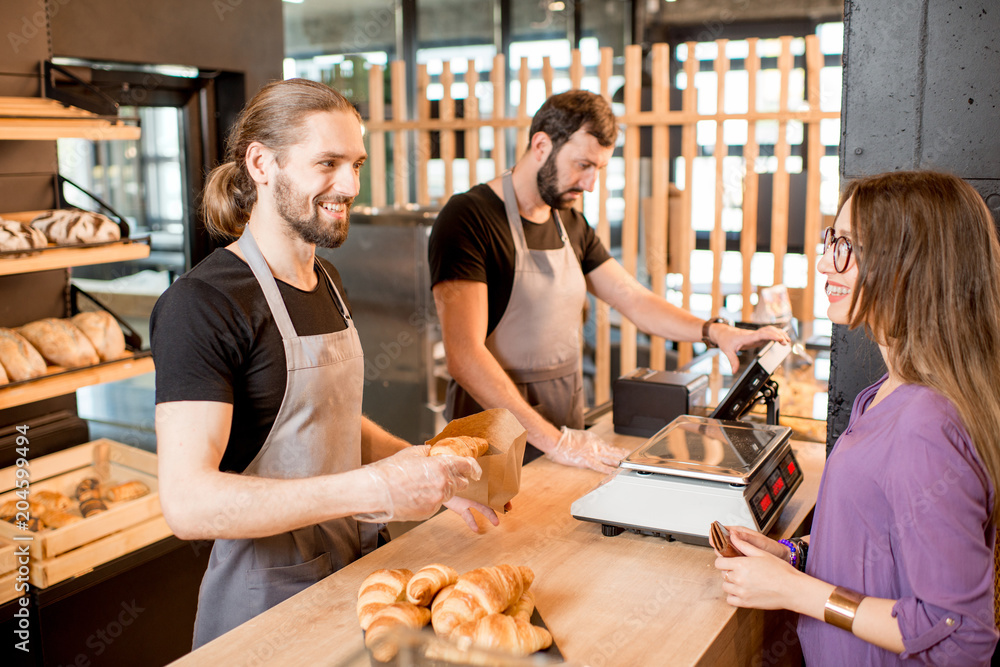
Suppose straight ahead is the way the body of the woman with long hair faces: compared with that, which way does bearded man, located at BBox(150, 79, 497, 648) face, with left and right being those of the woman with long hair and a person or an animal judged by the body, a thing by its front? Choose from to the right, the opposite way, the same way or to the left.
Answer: the opposite way

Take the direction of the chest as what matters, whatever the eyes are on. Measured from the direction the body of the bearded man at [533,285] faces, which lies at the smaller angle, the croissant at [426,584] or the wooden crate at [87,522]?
the croissant

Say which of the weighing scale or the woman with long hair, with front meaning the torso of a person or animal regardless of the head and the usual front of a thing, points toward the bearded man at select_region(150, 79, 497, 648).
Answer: the woman with long hair

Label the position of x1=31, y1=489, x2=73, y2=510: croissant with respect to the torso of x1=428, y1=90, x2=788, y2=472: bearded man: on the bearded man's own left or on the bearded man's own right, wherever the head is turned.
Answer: on the bearded man's own right

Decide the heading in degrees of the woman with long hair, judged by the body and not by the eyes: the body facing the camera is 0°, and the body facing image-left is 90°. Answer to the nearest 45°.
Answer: approximately 90°

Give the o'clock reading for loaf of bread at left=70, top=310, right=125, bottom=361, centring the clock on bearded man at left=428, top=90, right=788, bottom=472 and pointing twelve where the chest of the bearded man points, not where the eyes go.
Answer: The loaf of bread is roughly at 4 o'clock from the bearded man.

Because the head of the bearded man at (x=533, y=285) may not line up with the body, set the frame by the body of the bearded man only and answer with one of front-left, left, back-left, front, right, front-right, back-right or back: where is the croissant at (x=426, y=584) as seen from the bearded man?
front-right

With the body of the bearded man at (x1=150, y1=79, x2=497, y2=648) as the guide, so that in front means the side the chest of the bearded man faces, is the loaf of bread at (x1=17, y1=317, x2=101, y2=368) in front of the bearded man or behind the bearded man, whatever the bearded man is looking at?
behind

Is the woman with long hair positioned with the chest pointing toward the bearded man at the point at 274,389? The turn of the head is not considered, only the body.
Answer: yes

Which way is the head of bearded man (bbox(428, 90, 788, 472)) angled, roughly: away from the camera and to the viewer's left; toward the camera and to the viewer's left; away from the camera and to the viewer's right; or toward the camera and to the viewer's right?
toward the camera and to the viewer's right

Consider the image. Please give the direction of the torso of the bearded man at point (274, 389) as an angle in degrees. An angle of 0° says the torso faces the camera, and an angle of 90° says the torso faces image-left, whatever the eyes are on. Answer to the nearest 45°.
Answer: approximately 315°

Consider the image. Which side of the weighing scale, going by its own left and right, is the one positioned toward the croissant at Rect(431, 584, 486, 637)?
right

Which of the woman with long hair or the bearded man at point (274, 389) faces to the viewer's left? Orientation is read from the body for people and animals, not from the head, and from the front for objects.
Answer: the woman with long hair
